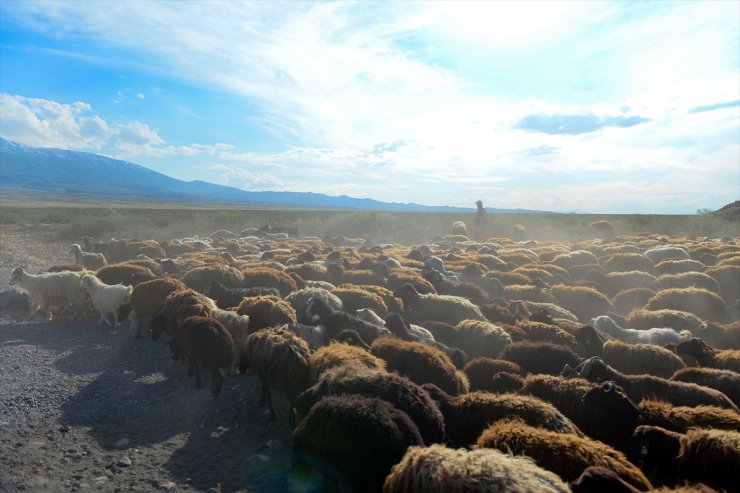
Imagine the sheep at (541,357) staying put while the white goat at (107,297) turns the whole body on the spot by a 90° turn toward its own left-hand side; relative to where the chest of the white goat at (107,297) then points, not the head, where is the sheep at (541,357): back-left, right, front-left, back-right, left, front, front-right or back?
front-left

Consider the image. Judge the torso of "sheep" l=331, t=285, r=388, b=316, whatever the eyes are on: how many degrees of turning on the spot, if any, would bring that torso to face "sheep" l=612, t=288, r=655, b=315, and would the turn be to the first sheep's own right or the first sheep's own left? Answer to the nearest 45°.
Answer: approximately 180°

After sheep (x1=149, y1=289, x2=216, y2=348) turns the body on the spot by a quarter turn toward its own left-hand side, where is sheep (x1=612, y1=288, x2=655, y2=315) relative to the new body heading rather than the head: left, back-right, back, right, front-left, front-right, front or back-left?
front-left

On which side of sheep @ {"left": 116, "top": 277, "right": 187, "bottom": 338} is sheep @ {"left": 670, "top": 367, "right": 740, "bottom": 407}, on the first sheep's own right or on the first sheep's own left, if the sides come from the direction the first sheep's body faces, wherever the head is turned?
on the first sheep's own left

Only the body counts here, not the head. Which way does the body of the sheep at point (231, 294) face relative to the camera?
to the viewer's left

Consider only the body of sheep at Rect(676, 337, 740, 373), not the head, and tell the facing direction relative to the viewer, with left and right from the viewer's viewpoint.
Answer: facing to the left of the viewer

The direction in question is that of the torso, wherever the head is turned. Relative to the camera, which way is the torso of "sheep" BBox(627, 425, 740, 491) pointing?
to the viewer's left

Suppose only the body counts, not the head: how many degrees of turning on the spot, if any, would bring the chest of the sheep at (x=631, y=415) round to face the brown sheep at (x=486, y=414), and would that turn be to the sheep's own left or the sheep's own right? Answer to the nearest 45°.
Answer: approximately 45° to the sheep's own left

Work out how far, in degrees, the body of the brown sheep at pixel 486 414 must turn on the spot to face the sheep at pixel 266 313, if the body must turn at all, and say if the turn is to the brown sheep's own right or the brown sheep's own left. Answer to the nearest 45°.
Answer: approximately 45° to the brown sheep's own right

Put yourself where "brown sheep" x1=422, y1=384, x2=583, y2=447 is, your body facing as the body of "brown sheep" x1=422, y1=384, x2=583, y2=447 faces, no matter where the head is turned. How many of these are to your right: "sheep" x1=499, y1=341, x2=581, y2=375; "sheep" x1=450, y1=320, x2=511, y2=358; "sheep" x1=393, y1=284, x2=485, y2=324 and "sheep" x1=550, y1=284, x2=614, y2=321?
4

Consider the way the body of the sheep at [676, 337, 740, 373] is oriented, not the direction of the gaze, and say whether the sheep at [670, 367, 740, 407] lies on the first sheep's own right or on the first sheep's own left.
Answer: on the first sheep's own left

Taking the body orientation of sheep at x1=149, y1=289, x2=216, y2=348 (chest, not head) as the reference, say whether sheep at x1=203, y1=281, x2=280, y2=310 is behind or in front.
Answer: behind

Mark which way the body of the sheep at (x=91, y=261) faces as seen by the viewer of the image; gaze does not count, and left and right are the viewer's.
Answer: facing to the left of the viewer

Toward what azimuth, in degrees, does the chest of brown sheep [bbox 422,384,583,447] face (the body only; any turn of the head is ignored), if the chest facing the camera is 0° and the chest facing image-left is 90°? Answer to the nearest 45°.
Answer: approximately 90°

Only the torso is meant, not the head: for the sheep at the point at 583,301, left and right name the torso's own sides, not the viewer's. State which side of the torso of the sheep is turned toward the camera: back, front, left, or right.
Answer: left
